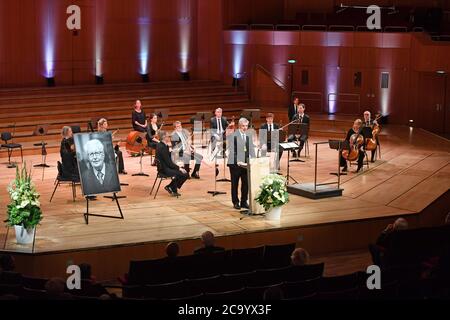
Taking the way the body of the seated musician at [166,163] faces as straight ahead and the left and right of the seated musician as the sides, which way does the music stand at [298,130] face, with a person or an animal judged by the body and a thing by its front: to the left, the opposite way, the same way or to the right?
to the left

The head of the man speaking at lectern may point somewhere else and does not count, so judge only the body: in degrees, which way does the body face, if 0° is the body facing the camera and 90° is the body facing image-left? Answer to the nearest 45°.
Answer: approximately 315°

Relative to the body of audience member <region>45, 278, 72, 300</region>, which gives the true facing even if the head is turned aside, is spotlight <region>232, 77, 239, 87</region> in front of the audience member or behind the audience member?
in front

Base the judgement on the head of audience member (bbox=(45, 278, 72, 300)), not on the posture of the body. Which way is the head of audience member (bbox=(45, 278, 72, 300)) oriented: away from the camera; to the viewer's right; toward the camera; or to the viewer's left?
away from the camera

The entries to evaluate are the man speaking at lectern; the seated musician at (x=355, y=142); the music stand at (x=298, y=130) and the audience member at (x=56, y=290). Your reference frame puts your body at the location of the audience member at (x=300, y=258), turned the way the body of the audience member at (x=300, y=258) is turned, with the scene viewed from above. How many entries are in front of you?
3

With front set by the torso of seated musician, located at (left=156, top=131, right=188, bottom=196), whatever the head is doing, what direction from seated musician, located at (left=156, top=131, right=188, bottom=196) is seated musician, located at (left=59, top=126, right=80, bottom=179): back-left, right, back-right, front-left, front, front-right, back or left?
back

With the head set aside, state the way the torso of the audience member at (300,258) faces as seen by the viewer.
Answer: away from the camera

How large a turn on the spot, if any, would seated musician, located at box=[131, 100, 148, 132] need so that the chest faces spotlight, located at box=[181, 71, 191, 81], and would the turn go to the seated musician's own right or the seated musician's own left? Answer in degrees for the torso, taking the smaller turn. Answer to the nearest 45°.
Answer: approximately 135° to the seated musician's own left

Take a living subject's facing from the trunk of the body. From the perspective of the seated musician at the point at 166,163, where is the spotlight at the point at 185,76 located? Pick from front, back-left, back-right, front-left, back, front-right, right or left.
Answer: left

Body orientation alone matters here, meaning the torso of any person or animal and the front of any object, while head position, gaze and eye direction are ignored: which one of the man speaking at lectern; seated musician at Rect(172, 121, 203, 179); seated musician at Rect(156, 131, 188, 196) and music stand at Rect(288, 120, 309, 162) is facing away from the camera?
the music stand

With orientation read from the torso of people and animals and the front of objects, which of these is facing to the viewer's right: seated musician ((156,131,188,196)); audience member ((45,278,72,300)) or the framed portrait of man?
the seated musician

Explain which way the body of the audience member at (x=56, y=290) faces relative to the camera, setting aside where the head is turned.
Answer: away from the camera

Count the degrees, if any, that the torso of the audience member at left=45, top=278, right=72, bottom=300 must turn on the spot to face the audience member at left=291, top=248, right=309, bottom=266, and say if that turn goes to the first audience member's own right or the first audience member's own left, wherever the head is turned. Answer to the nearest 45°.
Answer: approximately 90° to the first audience member's own right

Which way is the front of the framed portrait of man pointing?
toward the camera

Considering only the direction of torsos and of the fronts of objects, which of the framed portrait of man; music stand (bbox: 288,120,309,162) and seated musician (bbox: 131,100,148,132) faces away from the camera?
the music stand

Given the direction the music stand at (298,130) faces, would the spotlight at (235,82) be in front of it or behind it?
in front

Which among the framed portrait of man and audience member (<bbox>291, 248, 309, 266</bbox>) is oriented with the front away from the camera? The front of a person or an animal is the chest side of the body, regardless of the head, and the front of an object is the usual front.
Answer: the audience member

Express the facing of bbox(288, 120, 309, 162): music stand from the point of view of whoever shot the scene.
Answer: facing away from the viewer
